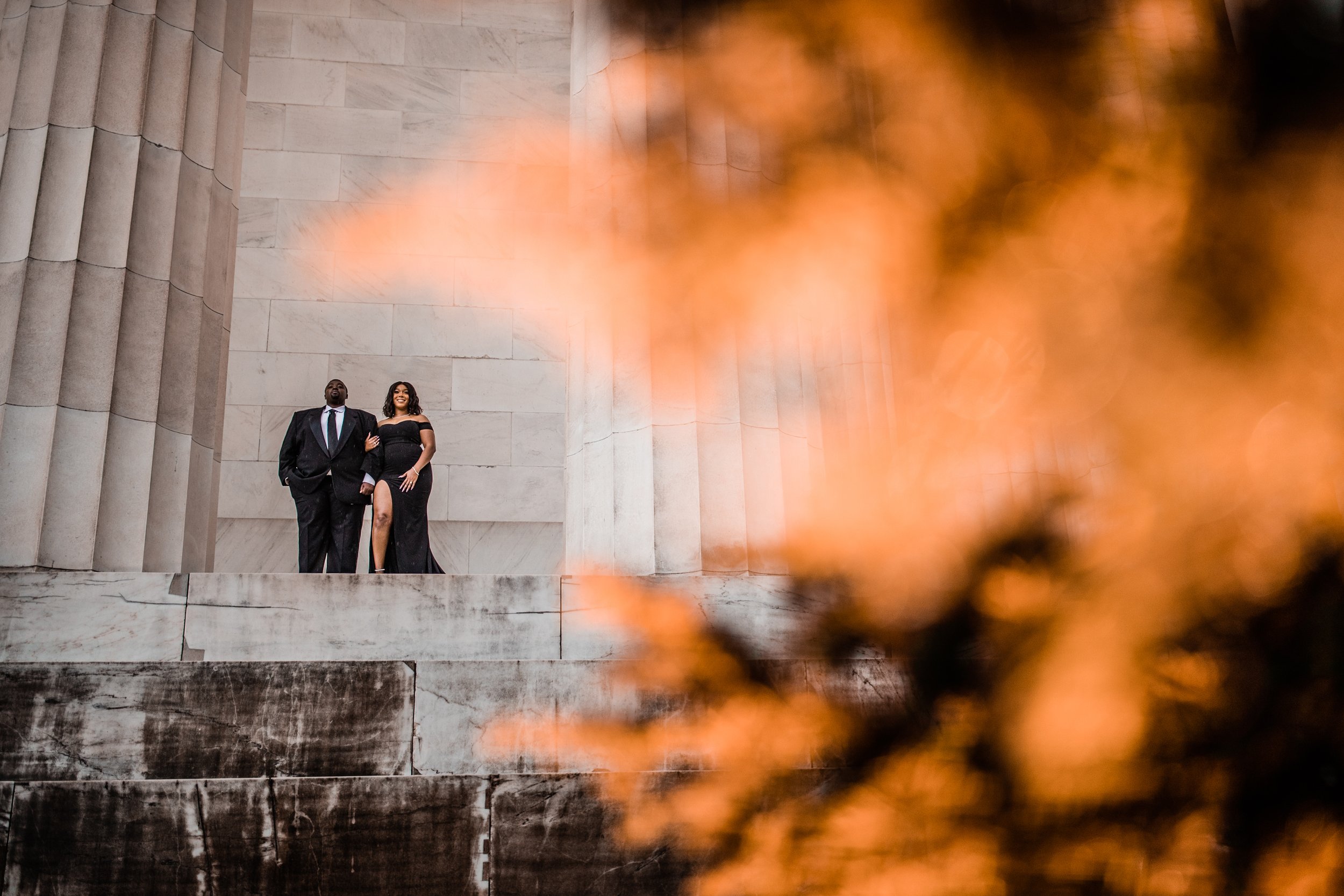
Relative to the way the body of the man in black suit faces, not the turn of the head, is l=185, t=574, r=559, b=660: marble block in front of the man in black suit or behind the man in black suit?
in front

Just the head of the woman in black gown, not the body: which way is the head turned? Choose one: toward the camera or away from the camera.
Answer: toward the camera

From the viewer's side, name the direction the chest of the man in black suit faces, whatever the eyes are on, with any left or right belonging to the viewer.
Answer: facing the viewer

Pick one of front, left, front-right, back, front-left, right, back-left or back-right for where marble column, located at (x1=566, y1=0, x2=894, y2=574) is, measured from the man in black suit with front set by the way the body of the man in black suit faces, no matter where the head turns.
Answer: front-left

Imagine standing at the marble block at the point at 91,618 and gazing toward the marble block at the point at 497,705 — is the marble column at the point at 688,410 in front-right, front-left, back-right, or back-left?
front-left

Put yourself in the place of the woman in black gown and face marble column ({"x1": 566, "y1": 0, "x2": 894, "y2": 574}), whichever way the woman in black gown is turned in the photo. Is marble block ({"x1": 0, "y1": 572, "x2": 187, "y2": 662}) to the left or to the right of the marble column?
right

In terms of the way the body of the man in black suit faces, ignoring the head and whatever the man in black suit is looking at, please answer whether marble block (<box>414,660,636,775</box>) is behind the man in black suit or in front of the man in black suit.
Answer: in front

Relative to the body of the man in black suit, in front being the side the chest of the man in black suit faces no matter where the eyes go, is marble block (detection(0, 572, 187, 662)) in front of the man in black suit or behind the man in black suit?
in front
